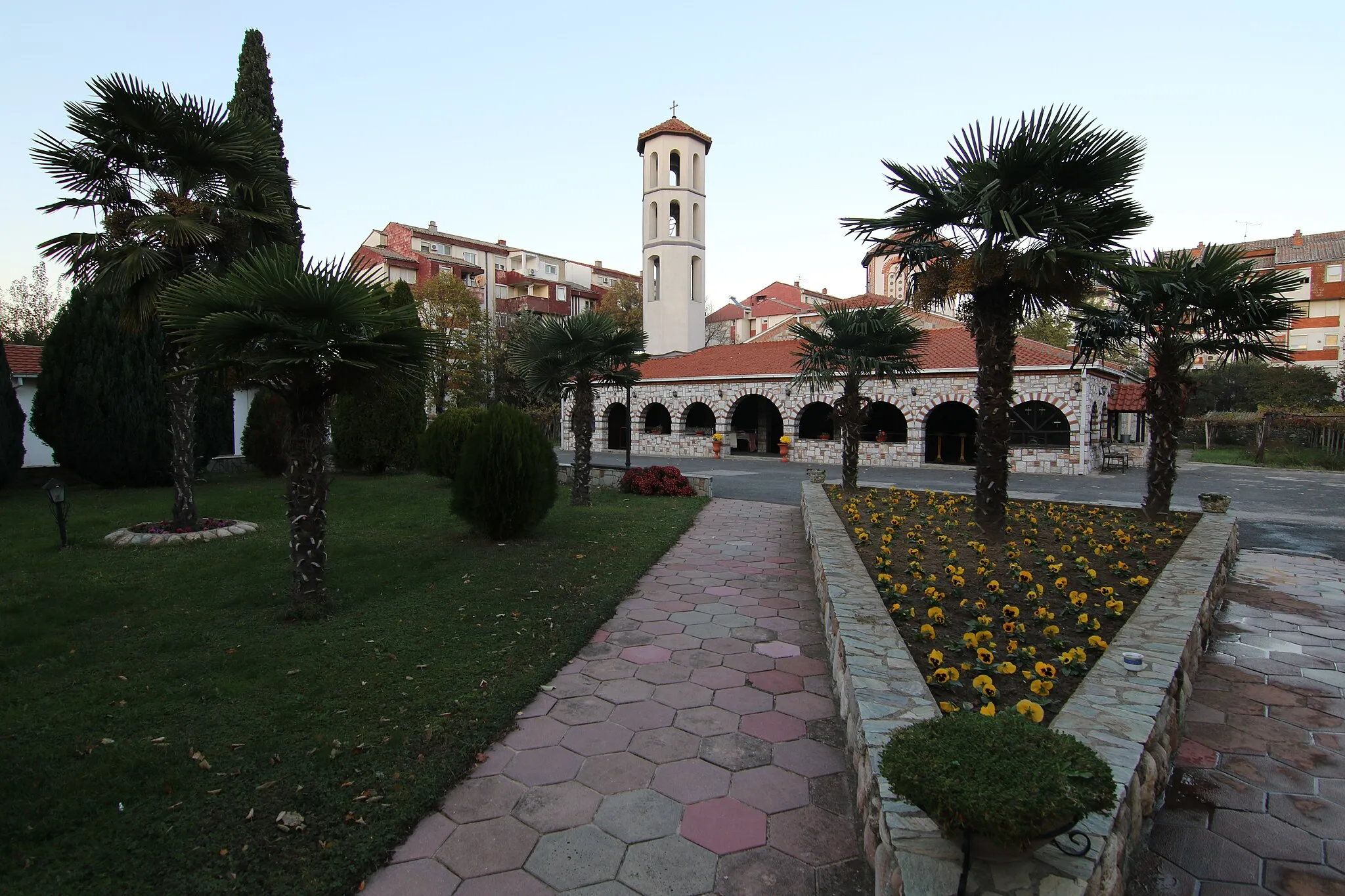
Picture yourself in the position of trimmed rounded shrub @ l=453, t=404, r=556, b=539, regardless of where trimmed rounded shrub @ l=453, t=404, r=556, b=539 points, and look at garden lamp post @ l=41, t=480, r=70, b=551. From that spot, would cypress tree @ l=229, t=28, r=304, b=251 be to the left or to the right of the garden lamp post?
right

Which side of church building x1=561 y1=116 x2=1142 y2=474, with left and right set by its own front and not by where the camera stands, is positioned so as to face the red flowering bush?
front

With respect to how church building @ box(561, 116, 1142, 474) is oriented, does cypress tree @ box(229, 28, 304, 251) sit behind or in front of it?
in front

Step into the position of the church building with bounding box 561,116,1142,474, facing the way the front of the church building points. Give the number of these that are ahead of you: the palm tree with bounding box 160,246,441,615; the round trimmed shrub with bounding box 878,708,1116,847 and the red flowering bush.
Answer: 3

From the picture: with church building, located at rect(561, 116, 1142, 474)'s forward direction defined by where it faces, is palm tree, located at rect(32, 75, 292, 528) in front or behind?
in front

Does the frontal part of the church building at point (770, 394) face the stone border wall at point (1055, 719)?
yes

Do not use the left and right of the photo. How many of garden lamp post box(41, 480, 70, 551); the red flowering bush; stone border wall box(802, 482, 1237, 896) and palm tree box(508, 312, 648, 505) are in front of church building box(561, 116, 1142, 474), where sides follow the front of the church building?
4

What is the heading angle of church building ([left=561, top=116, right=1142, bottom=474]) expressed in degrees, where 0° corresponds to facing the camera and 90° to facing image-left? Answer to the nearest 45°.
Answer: approximately 0°

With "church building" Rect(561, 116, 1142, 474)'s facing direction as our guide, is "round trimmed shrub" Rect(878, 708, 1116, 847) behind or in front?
in front

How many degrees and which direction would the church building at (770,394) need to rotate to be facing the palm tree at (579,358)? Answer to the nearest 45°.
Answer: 0° — it already faces it

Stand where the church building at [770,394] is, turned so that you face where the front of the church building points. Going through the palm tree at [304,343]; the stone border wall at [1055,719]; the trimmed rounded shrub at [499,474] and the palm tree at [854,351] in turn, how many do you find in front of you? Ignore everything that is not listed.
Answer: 4
